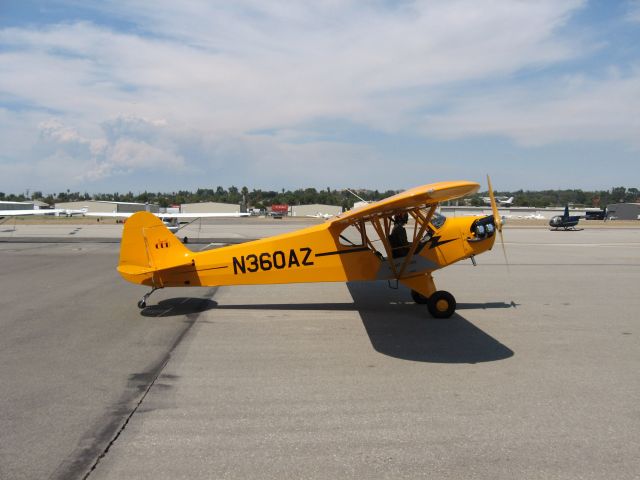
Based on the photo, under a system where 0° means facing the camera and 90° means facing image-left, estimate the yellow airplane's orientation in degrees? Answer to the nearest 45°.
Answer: approximately 270°
